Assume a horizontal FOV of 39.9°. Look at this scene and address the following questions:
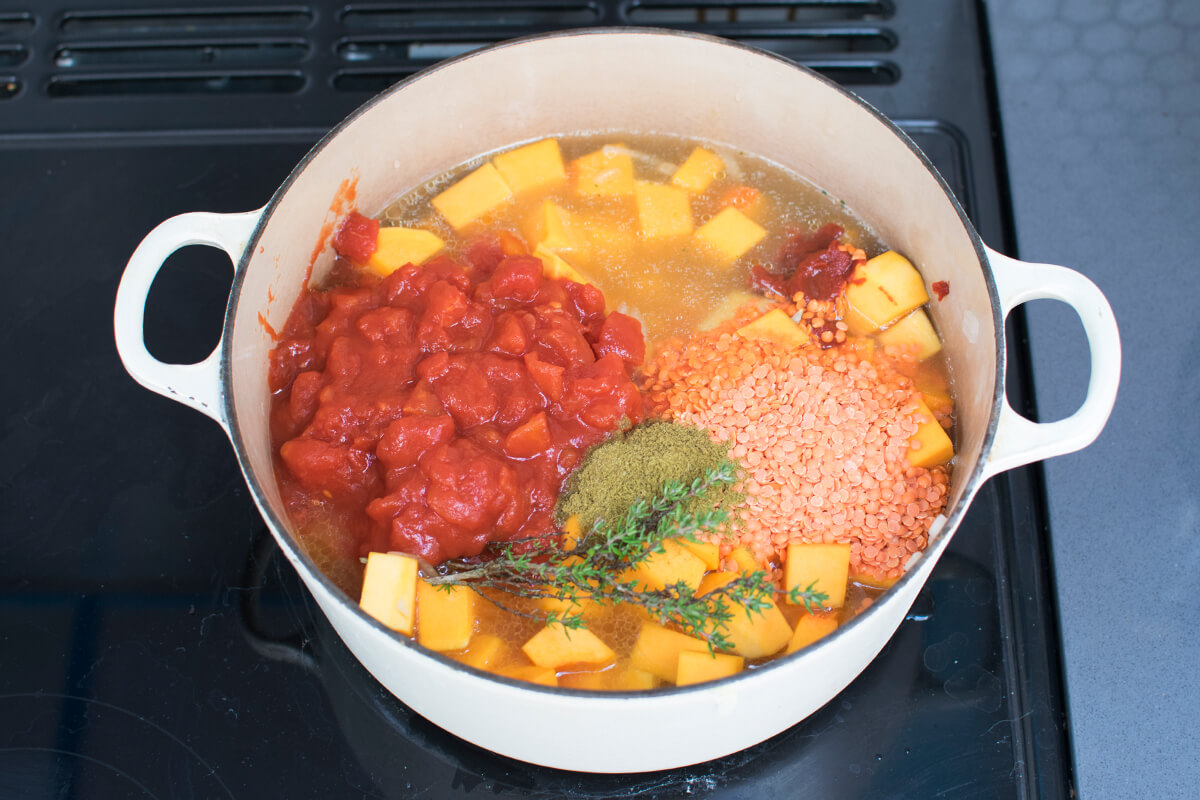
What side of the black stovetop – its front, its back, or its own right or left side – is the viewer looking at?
front

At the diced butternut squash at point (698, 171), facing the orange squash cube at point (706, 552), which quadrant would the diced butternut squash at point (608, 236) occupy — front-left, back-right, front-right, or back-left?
front-right

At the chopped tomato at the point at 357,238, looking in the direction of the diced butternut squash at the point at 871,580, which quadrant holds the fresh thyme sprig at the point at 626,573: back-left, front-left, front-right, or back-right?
front-right
